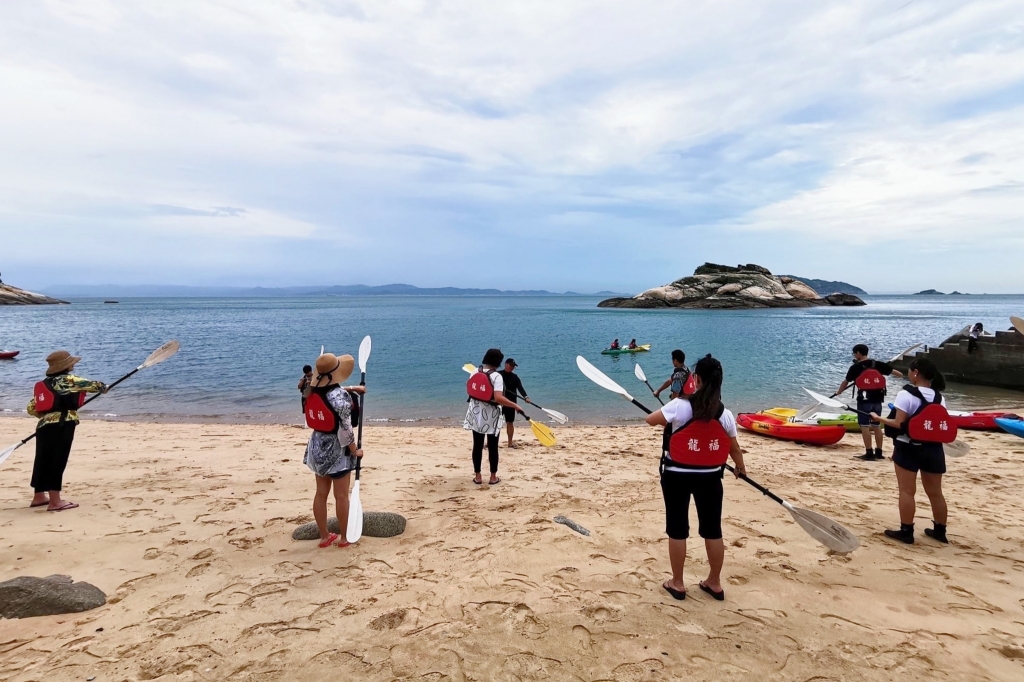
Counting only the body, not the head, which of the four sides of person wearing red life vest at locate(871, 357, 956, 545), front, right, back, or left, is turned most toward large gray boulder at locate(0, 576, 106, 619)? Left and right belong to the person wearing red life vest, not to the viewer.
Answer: left

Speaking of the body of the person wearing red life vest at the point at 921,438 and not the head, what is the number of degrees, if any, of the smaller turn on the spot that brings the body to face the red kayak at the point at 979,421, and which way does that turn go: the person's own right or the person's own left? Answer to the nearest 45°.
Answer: approximately 45° to the person's own right

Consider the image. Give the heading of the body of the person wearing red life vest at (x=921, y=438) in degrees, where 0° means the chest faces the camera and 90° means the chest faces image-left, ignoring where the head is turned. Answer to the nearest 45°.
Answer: approximately 135°

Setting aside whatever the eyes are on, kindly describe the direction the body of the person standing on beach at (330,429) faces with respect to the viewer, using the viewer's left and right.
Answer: facing away from the viewer and to the right of the viewer

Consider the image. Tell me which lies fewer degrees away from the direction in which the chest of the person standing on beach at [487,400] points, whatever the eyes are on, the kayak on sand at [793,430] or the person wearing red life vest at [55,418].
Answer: the kayak on sand

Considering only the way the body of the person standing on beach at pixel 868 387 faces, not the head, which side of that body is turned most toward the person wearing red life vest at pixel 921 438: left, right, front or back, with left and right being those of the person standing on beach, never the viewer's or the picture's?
back

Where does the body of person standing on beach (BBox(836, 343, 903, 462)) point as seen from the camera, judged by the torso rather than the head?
away from the camera

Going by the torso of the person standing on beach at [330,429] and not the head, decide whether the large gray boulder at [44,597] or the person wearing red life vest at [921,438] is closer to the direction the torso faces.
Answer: the person wearing red life vest

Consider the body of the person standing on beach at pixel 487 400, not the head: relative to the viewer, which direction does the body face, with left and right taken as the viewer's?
facing away from the viewer and to the right of the viewer

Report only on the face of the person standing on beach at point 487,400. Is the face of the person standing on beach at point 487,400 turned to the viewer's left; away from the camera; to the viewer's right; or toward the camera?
away from the camera

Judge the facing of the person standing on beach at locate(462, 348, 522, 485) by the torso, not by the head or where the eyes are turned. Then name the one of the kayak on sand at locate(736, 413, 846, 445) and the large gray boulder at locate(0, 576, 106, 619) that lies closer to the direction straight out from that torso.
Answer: the kayak on sand

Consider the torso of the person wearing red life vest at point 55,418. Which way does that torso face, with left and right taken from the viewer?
facing away from the viewer and to the right of the viewer
